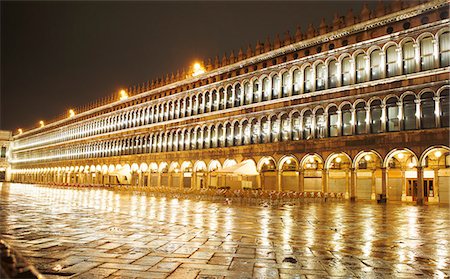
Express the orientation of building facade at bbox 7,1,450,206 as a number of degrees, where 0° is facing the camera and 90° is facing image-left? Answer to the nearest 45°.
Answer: approximately 45°
